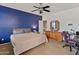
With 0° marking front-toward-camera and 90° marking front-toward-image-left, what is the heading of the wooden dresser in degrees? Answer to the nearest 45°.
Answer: approximately 45°
